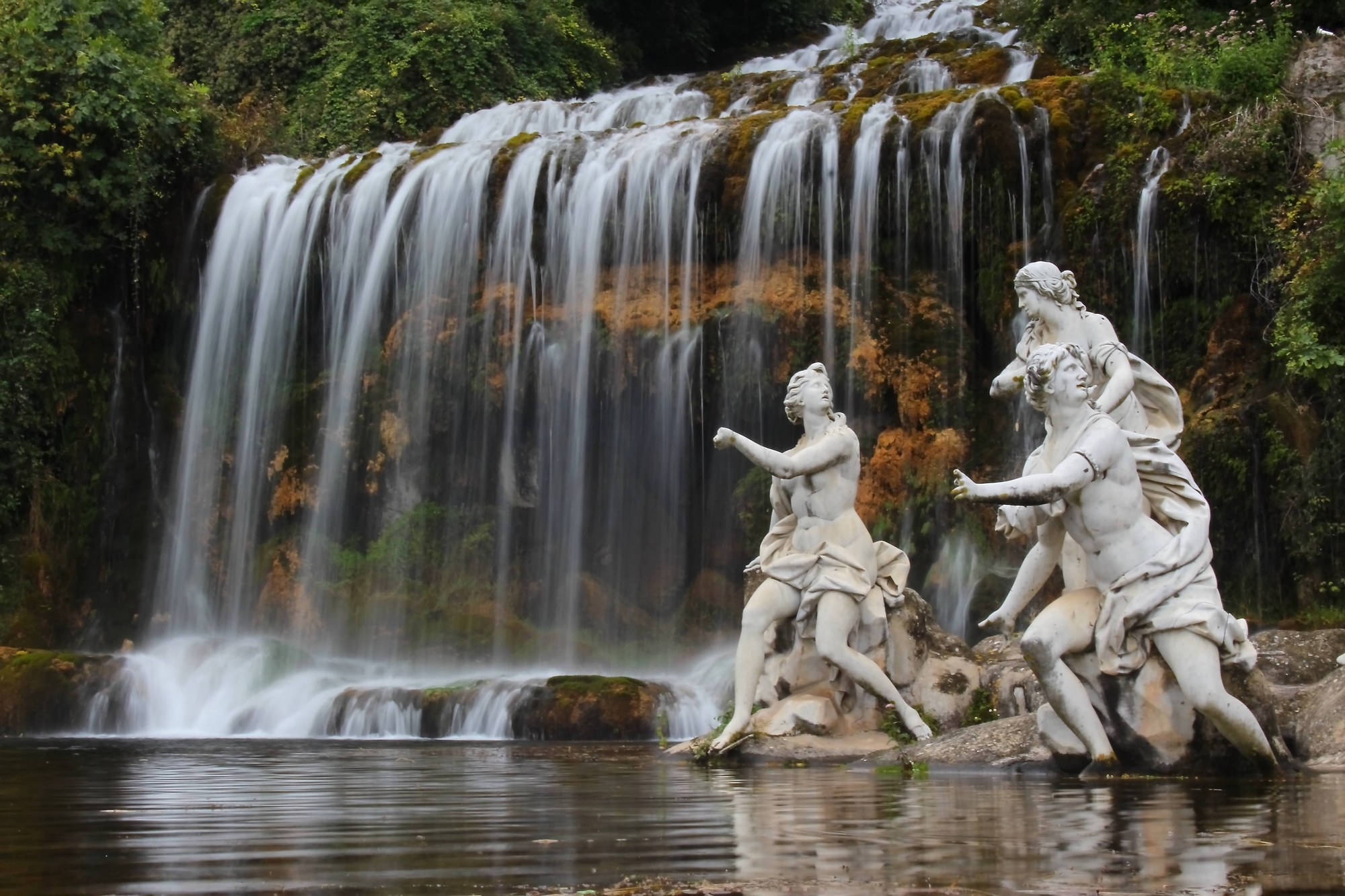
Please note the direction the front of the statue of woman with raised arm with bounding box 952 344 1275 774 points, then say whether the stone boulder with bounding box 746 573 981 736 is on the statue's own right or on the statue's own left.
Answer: on the statue's own right

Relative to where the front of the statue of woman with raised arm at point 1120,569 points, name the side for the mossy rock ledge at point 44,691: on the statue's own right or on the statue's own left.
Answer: on the statue's own right

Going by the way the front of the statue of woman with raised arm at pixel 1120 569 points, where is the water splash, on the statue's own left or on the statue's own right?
on the statue's own right

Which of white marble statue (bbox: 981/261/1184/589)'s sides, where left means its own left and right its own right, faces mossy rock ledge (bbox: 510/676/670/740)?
front

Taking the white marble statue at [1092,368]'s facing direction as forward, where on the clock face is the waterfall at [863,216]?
The waterfall is roughly at 4 o'clock from the white marble statue.

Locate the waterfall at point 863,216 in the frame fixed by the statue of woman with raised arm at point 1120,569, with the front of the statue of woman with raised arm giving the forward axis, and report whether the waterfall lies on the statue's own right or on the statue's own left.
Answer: on the statue's own right

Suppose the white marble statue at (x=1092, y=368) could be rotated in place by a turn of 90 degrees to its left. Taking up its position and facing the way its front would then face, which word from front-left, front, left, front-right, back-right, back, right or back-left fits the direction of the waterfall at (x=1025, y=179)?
back-left

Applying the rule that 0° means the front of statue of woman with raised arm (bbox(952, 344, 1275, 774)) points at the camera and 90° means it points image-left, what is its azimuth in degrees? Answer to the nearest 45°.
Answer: approximately 45°

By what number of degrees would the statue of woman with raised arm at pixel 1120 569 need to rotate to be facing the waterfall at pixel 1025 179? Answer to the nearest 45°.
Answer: approximately 135° to its right
